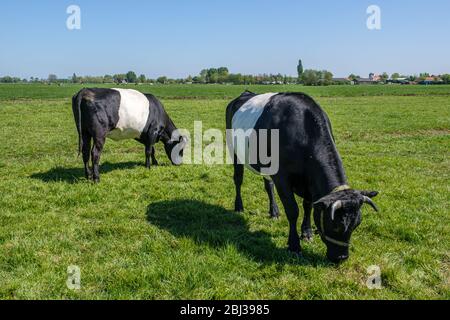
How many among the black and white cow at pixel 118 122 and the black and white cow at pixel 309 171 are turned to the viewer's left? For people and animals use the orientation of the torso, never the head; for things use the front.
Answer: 0

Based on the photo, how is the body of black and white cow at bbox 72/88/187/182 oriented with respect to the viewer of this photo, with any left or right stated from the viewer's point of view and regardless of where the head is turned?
facing away from the viewer and to the right of the viewer

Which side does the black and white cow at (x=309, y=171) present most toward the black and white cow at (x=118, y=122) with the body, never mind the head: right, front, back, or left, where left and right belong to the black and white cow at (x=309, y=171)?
back

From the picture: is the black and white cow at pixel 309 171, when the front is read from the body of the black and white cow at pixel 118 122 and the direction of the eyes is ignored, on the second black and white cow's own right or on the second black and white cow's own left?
on the second black and white cow's own right
